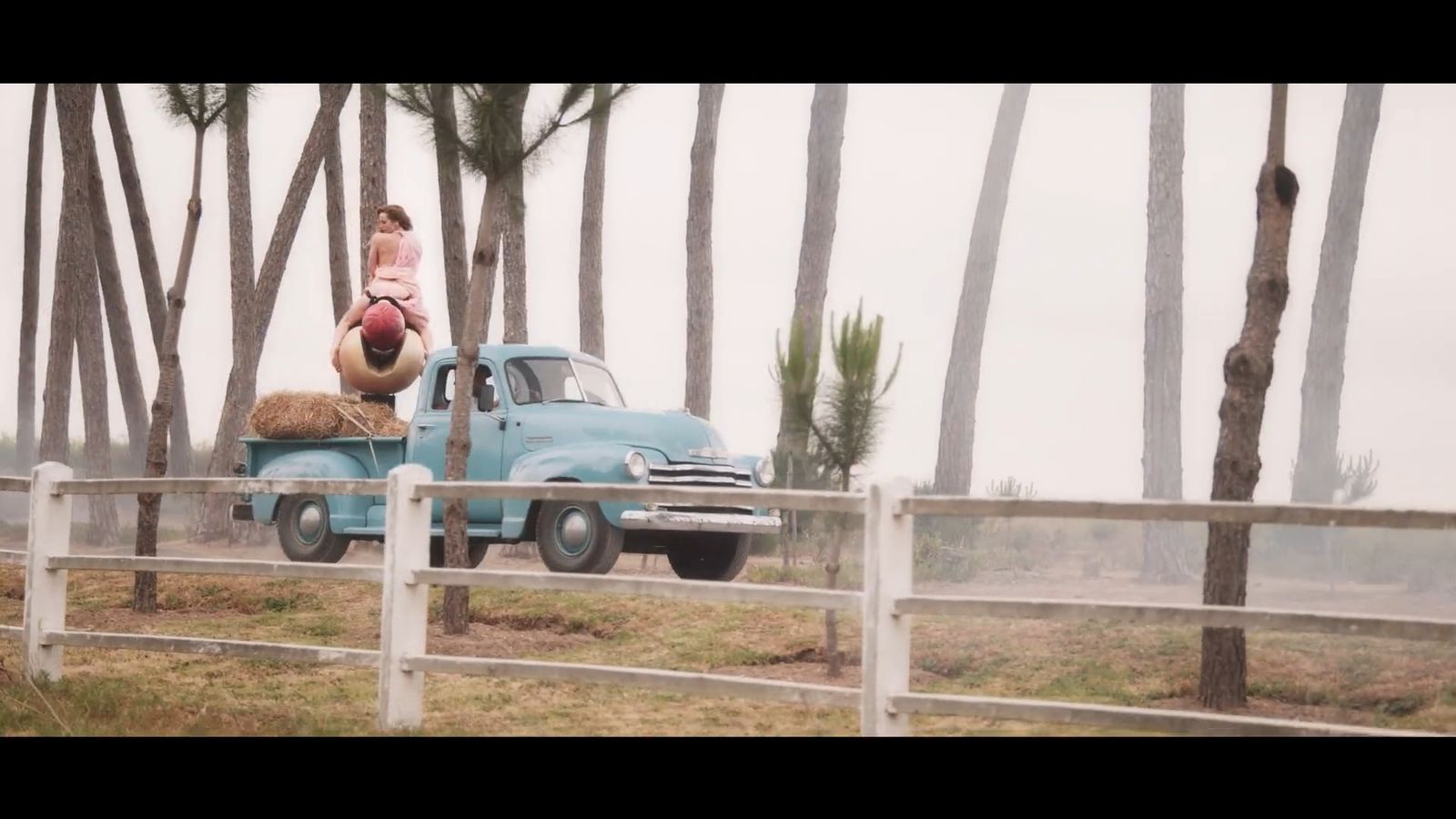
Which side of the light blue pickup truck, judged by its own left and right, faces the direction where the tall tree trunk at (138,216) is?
back

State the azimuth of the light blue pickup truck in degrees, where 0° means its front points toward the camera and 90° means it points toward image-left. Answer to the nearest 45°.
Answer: approximately 315°

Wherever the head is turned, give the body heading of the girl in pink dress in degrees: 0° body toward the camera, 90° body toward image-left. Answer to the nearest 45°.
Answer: approximately 180°

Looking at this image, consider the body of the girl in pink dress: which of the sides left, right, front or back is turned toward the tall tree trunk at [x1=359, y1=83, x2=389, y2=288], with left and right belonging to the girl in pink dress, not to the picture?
front

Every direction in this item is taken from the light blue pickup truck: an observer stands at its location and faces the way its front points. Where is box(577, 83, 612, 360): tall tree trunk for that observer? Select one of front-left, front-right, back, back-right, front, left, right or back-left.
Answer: back-left

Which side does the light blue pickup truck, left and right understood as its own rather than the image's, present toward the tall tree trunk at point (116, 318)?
back
